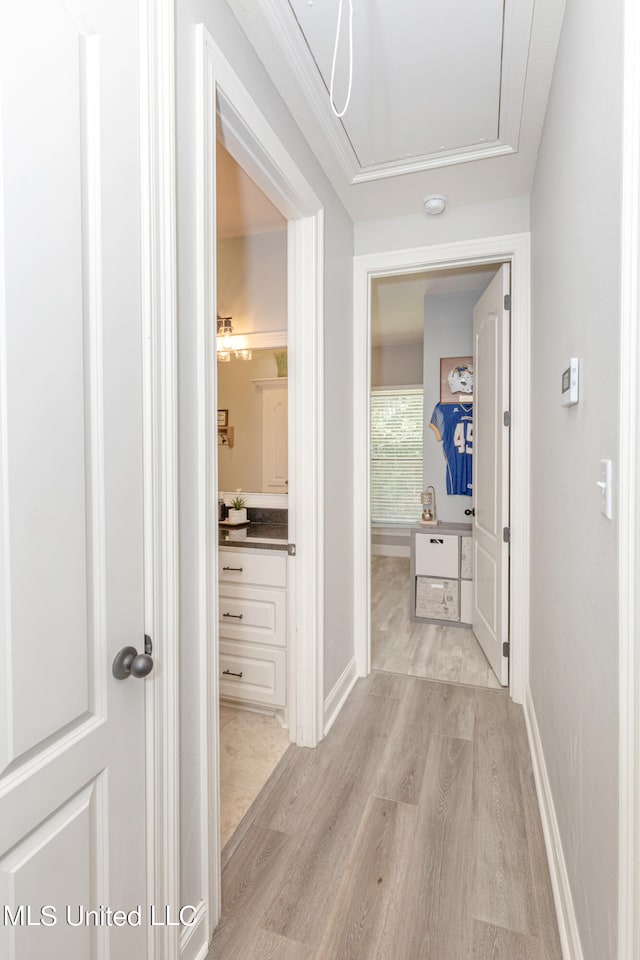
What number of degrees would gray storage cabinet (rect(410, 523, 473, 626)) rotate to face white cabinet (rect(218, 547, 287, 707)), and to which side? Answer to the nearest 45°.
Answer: approximately 45° to its right

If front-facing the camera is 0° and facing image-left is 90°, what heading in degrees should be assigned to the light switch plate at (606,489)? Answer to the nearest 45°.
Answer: approximately 90°

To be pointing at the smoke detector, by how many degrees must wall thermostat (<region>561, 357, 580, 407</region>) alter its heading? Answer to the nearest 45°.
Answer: approximately 45° to its right

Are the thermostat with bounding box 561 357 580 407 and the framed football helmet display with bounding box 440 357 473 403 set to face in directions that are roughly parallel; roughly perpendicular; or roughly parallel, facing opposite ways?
roughly perpendicular

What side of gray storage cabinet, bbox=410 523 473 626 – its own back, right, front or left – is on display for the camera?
front

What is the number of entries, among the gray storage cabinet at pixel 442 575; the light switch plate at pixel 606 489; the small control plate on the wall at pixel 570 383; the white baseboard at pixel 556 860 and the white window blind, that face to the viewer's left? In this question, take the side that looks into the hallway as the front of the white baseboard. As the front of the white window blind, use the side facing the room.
3

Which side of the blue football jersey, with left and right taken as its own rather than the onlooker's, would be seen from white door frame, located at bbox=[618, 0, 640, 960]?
front

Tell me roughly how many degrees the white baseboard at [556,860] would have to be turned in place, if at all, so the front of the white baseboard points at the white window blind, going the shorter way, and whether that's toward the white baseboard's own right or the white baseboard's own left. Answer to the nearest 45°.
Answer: approximately 90° to the white baseboard's own right

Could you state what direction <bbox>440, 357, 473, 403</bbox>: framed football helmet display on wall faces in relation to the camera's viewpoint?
facing the viewer

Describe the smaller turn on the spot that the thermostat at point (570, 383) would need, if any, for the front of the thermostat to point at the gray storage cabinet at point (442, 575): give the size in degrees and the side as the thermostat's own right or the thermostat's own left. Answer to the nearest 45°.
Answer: approximately 90° to the thermostat's own right

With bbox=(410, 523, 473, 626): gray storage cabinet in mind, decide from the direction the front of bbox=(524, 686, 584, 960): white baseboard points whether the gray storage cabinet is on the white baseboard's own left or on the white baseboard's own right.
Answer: on the white baseboard's own right

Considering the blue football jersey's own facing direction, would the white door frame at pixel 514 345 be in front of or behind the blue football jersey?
in front

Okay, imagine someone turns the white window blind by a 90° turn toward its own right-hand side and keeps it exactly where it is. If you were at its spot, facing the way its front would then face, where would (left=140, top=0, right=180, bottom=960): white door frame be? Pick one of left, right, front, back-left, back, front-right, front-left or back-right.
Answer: left

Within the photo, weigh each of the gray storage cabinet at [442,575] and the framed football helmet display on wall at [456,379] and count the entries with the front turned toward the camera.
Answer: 2

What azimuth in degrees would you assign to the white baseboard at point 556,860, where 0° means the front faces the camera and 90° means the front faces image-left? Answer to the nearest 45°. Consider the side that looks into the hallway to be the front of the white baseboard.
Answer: approximately 90°

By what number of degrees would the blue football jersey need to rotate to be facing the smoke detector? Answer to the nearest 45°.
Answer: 0° — it already faces it
